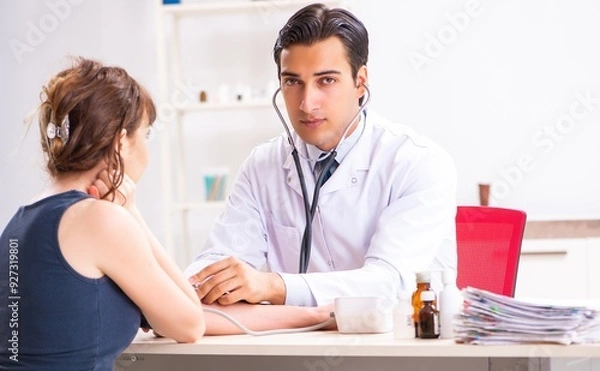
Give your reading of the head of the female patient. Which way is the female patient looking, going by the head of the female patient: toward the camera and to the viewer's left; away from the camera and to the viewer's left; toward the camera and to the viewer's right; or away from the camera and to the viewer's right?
away from the camera and to the viewer's right

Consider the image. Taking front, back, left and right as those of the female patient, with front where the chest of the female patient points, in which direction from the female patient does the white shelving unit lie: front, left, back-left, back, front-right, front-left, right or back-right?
front-left

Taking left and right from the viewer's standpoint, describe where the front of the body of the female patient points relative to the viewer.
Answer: facing away from the viewer and to the right of the viewer

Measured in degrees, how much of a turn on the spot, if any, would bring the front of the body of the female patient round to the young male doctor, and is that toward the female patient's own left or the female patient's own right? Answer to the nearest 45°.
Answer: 0° — they already face them

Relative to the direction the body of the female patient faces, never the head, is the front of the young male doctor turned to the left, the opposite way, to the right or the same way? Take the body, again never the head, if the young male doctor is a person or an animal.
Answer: the opposite way

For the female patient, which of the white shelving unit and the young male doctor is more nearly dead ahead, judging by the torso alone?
the young male doctor

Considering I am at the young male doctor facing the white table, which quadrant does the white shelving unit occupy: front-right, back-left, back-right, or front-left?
back-right
